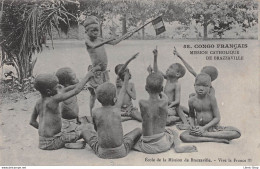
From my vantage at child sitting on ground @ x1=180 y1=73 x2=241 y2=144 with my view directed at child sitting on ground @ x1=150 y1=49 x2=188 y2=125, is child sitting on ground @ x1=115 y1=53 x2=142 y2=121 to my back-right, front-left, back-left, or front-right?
front-left

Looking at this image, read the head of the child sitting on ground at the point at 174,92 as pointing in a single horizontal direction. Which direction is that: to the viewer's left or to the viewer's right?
to the viewer's left

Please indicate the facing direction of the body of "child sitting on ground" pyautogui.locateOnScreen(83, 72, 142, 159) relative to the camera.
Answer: away from the camera

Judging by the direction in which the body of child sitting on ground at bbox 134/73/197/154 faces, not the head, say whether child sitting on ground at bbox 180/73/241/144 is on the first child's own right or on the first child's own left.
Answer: on the first child's own right

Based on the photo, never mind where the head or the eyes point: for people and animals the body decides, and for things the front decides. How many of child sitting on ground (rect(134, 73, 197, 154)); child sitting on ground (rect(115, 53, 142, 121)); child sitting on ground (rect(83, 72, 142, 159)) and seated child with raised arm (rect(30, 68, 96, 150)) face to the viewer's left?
0

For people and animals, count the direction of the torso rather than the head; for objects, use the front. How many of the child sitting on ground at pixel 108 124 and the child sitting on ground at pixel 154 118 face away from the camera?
2

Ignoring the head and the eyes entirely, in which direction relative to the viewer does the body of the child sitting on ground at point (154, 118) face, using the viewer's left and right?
facing away from the viewer

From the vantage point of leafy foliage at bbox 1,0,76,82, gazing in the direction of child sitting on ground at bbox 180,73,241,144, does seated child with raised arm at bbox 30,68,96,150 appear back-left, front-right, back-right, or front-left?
front-right

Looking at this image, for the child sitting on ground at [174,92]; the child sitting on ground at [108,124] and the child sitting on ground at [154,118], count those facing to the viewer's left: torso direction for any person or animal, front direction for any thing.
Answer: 1

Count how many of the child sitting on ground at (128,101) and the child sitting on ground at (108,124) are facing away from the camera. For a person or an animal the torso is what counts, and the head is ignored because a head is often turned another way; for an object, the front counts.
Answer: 1

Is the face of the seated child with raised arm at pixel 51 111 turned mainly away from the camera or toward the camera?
away from the camera

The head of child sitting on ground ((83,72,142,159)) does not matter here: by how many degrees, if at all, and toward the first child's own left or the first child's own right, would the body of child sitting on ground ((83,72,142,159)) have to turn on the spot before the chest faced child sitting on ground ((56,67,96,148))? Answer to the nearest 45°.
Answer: approximately 45° to the first child's own left

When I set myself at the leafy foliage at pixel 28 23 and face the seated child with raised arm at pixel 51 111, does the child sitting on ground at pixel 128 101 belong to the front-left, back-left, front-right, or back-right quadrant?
front-left

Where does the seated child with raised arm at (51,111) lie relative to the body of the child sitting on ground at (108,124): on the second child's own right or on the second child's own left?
on the second child's own left
